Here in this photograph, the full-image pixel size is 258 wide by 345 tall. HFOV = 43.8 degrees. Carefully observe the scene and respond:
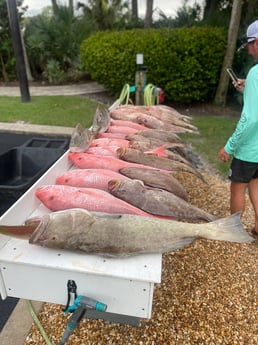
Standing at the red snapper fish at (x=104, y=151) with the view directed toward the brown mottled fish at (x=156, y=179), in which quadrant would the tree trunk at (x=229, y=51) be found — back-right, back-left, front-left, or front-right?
back-left

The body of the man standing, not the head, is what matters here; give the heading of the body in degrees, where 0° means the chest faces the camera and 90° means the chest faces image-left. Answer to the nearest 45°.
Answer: approximately 135°

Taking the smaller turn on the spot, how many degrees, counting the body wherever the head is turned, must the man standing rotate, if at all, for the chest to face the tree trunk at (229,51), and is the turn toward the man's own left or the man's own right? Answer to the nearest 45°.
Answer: approximately 45° to the man's own right

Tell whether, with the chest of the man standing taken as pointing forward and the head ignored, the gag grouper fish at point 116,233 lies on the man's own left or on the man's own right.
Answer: on the man's own left

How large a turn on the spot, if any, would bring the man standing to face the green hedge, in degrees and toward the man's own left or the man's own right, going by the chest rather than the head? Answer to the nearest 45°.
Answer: approximately 45° to the man's own right

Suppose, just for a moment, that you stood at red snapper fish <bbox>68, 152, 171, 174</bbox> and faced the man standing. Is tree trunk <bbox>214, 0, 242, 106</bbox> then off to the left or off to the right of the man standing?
left

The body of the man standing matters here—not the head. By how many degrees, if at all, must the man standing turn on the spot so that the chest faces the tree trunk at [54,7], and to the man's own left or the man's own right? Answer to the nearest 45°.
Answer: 0° — they already face it
